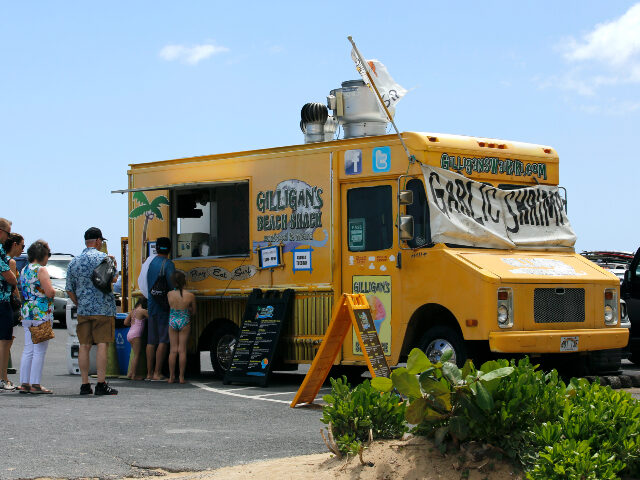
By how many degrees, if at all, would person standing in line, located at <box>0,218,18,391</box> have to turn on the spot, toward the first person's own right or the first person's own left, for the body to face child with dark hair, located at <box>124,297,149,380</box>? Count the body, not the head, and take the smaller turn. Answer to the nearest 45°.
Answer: approximately 45° to the first person's own left

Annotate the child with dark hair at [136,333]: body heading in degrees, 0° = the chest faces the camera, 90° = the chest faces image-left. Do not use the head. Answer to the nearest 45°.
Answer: approximately 225°

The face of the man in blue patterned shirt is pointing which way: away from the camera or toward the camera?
away from the camera

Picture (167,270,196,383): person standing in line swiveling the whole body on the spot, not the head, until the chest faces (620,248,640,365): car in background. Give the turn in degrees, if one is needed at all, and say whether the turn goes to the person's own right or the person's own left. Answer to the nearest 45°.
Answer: approximately 90° to the person's own right

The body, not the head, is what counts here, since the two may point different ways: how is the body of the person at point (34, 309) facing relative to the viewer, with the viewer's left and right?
facing away from the viewer and to the right of the viewer

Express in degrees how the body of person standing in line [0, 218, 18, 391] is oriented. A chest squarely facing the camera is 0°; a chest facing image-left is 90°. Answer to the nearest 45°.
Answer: approximately 270°

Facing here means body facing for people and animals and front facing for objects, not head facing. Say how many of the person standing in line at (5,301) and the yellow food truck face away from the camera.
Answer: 0

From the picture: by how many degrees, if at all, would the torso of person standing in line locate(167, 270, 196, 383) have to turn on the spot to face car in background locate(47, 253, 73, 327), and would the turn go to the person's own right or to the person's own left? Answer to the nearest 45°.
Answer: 0° — they already face it

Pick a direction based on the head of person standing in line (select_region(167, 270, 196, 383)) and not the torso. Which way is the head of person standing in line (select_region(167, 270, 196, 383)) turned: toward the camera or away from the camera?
away from the camera

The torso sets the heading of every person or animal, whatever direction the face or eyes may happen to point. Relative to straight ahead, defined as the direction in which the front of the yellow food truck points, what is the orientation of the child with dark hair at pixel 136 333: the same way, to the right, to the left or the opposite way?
to the left

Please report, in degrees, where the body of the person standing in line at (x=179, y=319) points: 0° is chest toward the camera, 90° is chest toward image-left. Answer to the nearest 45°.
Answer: approximately 180°

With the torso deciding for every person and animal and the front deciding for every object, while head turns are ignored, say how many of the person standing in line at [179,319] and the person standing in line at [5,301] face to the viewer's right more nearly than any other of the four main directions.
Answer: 1

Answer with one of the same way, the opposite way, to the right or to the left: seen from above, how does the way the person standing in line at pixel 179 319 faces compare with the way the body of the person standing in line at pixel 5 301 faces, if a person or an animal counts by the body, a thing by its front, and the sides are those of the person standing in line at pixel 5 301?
to the left

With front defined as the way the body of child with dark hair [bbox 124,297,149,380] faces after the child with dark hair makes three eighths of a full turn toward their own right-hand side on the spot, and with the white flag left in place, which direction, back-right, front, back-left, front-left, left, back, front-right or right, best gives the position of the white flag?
front-left

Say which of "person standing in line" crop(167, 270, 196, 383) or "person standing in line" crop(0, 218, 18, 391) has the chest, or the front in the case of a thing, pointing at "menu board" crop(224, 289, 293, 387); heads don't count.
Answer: "person standing in line" crop(0, 218, 18, 391)
